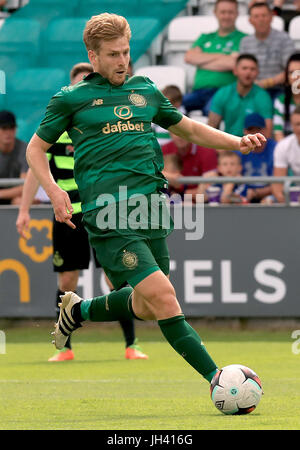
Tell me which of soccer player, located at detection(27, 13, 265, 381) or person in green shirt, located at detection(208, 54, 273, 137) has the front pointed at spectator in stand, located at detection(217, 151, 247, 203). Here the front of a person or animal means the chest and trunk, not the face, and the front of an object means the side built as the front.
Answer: the person in green shirt

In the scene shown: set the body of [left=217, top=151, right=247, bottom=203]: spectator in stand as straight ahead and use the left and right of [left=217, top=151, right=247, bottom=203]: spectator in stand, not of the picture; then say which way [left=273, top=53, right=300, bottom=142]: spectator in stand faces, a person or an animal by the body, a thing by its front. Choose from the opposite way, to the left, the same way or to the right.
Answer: the same way

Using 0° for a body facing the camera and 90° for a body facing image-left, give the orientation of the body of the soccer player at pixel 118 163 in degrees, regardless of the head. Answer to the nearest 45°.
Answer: approximately 315°

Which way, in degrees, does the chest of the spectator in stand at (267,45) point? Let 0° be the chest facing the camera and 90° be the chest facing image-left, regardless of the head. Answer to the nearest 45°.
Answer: approximately 0°

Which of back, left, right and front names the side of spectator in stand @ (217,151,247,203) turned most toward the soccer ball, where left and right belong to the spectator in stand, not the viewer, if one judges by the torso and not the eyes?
front

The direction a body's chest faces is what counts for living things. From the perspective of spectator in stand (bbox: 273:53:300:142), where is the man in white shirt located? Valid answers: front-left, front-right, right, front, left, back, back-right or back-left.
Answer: front

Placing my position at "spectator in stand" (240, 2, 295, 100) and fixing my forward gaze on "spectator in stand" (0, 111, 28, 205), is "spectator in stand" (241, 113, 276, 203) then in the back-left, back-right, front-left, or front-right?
front-left

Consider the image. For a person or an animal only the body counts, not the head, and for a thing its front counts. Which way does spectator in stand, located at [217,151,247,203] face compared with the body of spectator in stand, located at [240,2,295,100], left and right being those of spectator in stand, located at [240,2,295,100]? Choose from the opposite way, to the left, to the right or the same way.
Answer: the same way

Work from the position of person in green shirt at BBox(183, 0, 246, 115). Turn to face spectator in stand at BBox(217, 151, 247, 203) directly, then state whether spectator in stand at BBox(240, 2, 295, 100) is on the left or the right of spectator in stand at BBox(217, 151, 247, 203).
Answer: left

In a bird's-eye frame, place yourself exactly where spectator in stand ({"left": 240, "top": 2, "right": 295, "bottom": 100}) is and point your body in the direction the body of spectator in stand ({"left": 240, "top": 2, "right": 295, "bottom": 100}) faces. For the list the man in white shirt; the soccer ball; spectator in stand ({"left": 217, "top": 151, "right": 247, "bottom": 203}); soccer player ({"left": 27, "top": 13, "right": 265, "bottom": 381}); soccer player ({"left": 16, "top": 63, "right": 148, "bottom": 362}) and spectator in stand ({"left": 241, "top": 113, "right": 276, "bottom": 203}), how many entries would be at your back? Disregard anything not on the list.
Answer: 0

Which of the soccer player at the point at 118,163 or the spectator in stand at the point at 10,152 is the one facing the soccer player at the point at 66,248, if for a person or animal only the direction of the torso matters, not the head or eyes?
the spectator in stand

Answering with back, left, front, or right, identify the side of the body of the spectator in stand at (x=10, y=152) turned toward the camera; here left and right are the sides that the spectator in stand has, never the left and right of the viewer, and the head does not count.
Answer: front

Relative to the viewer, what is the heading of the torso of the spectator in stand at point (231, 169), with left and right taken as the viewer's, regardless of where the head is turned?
facing the viewer

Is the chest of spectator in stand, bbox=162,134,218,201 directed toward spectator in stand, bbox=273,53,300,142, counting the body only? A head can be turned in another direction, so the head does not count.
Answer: no

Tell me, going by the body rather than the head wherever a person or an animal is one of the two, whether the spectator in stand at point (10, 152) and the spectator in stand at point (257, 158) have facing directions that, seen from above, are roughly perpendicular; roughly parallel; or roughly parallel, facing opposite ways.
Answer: roughly parallel

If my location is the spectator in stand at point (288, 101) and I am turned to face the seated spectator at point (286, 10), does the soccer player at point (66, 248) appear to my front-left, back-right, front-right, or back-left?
back-left

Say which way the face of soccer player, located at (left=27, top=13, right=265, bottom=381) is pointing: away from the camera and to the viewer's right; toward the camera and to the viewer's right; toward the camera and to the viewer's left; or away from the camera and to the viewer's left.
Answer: toward the camera and to the viewer's right

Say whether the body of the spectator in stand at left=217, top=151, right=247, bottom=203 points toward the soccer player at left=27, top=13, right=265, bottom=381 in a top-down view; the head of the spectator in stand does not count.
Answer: yes

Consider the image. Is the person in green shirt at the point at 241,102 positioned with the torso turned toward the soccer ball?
yes

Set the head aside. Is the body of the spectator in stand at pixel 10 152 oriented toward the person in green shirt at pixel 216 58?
no

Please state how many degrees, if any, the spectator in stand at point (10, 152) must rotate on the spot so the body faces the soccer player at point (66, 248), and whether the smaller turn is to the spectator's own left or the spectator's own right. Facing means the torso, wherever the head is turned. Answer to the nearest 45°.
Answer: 0° — they already face them

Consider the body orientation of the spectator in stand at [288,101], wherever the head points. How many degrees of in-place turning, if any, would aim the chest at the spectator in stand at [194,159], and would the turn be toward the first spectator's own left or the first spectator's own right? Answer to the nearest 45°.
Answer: approximately 45° to the first spectator's own right

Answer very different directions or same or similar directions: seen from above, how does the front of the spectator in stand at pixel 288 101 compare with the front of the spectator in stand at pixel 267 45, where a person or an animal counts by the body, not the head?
same or similar directions
